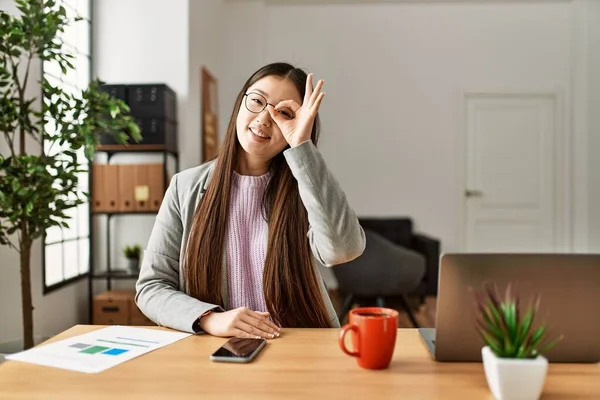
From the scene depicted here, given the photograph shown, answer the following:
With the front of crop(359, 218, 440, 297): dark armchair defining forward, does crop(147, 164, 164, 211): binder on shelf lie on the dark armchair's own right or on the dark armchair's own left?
on the dark armchair's own right

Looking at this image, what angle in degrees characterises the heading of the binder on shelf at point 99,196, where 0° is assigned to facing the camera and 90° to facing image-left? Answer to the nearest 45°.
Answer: approximately 0°

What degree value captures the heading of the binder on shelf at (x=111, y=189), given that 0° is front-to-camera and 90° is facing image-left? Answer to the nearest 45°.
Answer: approximately 0°

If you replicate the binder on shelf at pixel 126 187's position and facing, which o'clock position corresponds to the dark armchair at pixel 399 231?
The dark armchair is roughly at 8 o'clock from the binder on shelf.

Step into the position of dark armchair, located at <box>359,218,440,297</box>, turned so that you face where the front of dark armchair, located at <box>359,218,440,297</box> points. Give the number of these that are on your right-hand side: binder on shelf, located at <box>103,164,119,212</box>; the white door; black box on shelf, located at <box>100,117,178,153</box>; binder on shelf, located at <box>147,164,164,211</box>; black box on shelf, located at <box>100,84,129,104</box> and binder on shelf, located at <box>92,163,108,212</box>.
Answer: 5

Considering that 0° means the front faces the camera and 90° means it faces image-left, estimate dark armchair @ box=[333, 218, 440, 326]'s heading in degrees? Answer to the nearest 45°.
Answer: approximately 315°

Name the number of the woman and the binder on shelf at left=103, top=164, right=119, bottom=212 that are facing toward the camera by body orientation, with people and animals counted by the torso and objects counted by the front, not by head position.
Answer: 2

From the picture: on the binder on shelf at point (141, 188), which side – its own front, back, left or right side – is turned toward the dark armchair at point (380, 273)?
left
